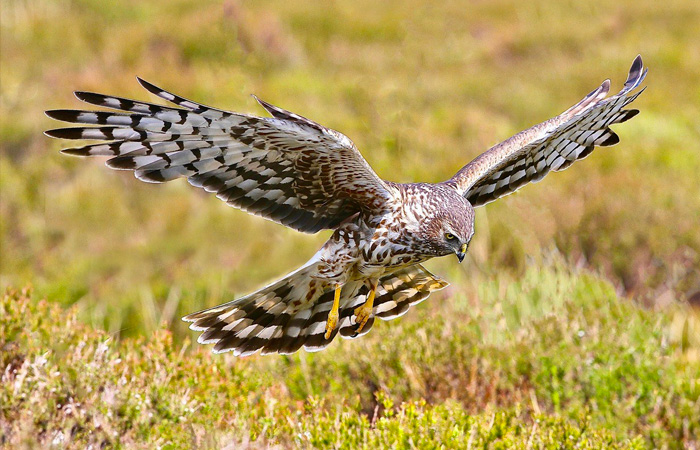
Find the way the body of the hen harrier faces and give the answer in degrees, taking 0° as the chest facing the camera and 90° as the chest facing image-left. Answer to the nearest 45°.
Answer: approximately 315°
